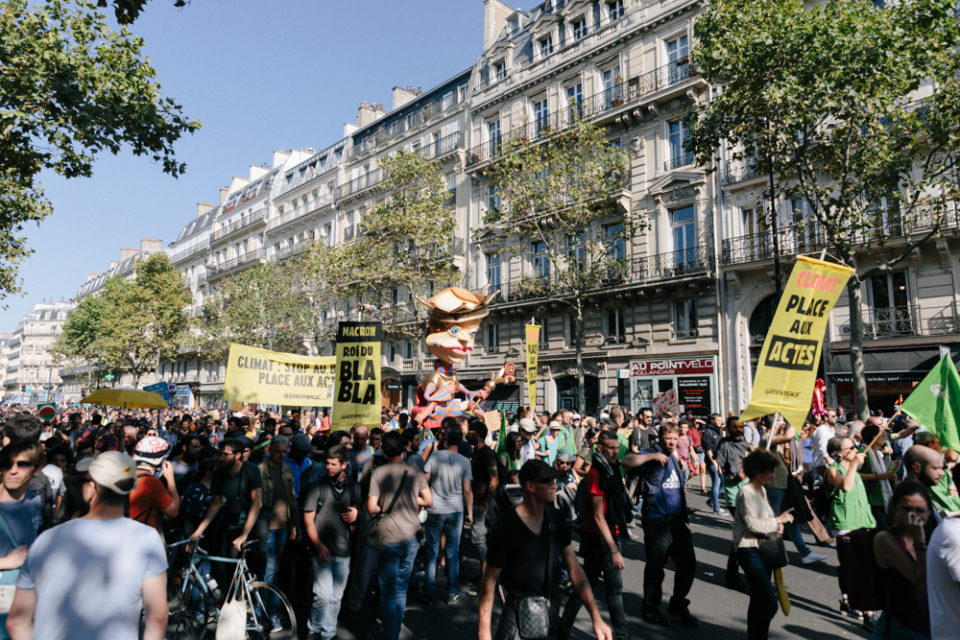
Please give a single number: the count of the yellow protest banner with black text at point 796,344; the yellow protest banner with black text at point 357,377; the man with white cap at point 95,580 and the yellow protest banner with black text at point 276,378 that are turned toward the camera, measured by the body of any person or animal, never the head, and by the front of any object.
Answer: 3

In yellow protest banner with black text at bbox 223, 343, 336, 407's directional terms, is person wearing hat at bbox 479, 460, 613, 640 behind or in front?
in front

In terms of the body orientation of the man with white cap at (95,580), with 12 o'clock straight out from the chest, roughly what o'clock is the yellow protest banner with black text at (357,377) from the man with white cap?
The yellow protest banner with black text is roughly at 1 o'clock from the man with white cap.

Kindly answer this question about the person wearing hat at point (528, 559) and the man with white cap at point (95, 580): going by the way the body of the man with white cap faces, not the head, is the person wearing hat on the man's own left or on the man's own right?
on the man's own right

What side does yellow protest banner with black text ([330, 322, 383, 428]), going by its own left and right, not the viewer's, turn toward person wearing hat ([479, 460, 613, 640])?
front

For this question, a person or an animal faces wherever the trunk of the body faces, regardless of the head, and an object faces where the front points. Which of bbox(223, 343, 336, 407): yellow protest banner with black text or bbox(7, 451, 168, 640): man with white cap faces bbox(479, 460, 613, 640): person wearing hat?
the yellow protest banner with black text

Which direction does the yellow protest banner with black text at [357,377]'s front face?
toward the camera

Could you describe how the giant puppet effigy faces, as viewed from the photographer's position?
facing the viewer and to the right of the viewer

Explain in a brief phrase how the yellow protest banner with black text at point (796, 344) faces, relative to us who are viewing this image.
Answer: facing the viewer

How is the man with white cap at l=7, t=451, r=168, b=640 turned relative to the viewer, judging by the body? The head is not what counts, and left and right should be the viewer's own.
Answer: facing away from the viewer

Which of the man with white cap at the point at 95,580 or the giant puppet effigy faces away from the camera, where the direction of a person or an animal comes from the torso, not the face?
the man with white cap
